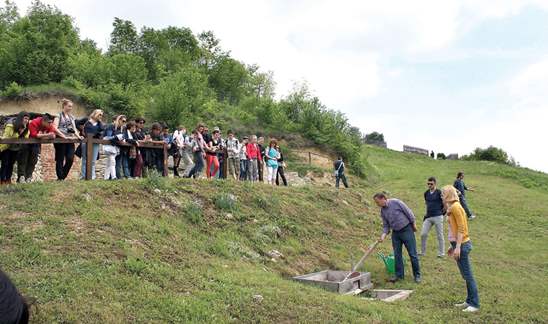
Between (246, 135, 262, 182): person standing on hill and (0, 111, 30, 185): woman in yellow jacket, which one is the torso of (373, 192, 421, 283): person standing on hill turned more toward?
the woman in yellow jacket

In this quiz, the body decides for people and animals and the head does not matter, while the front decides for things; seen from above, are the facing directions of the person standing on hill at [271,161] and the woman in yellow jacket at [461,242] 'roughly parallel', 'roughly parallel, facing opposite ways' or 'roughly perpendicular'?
roughly perpendicular

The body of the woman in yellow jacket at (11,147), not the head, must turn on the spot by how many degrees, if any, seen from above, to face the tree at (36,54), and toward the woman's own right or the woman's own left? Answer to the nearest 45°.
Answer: approximately 135° to the woman's own left

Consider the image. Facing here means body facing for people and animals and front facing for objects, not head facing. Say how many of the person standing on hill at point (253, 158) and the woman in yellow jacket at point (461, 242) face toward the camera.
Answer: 1

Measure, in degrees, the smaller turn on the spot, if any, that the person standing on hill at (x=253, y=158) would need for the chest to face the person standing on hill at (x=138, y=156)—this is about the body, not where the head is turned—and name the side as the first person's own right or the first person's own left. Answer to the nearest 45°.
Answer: approximately 45° to the first person's own right

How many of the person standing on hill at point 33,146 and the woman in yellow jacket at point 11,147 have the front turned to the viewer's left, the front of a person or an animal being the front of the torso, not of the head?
0

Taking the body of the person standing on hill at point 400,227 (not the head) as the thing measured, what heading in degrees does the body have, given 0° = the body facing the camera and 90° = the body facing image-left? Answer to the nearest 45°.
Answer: approximately 45°

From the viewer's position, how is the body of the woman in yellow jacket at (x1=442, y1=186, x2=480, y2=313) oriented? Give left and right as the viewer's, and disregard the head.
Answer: facing to the left of the viewer

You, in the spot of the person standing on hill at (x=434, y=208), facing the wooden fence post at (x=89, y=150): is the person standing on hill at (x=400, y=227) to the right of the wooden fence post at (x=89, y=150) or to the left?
left

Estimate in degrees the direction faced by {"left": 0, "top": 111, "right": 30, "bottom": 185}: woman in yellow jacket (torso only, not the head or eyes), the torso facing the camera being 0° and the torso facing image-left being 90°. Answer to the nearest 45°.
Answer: approximately 315°

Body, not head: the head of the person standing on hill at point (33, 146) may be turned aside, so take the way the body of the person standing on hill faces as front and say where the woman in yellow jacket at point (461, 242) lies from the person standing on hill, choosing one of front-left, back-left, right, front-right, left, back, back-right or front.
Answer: front

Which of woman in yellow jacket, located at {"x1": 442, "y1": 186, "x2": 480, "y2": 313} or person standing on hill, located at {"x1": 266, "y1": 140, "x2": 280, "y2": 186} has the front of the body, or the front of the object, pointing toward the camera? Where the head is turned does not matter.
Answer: the person standing on hill

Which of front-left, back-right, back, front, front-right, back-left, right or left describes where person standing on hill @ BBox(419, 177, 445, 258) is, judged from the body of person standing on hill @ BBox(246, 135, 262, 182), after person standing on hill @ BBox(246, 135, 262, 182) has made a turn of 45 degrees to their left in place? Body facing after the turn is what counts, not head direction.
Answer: front

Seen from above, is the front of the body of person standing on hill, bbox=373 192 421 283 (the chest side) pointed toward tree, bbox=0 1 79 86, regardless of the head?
no

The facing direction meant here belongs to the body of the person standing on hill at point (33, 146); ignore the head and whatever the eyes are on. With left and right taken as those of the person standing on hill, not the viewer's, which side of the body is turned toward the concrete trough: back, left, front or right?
front

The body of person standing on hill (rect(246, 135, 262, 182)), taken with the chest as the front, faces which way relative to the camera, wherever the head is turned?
toward the camera

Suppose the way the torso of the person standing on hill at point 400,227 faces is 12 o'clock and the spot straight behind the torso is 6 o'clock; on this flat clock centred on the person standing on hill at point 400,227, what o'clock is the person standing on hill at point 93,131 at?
the person standing on hill at point 93,131 is roughly at 1 o'clock from the person standing on hill at point 400,227.

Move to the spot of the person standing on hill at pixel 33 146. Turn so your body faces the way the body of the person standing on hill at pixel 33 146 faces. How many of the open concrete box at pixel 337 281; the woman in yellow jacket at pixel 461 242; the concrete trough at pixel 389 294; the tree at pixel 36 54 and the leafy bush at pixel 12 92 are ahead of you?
3

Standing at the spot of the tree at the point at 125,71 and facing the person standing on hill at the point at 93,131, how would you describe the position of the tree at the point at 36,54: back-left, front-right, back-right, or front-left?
front-right
